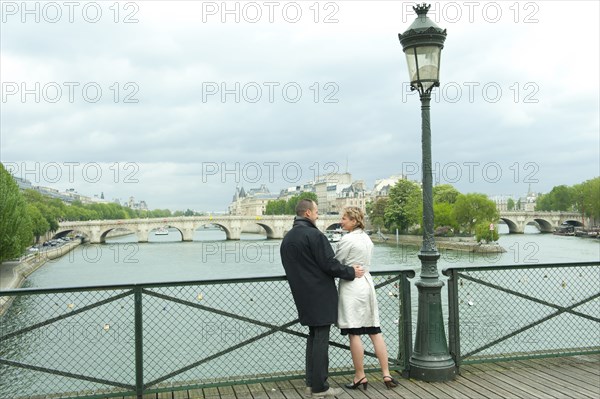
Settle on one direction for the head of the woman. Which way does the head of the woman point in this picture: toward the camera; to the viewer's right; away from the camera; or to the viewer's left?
to the viewer's left

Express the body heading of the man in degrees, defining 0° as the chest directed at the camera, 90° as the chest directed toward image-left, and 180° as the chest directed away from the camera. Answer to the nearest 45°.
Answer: approximately 225°
